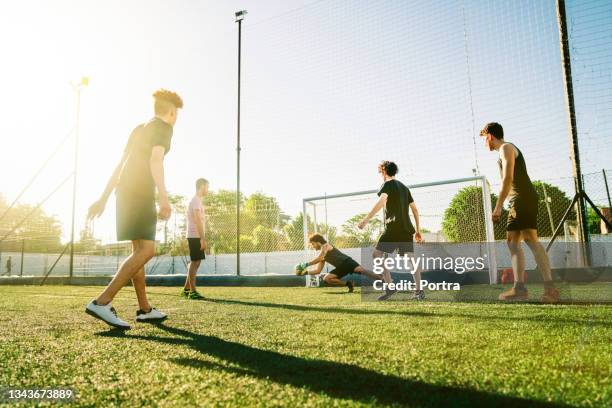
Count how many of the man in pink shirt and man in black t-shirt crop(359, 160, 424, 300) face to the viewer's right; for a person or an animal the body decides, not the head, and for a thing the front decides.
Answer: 1

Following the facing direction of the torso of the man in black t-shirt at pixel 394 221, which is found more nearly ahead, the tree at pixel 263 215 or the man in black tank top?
the tree

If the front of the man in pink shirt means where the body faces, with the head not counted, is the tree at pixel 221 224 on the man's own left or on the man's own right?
on the man's own left

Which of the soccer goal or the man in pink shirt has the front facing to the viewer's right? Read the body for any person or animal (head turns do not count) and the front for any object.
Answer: the man in pink shirt

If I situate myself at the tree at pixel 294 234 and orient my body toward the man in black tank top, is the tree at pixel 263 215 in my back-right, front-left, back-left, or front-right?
back-right

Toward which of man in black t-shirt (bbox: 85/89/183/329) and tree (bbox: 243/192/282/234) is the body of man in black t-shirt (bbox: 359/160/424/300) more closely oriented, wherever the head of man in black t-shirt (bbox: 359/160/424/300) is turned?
the tree

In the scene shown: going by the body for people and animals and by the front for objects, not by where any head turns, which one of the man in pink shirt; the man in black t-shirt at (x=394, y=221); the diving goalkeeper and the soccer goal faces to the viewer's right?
the man in pink shirt

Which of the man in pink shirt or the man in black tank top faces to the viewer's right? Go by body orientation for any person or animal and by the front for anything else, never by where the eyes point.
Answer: the man in pink shirt

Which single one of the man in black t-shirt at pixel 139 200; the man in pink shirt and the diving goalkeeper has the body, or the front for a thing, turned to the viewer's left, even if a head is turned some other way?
the diving goalkeeper

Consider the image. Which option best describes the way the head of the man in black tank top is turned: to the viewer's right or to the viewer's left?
to the viewer's left

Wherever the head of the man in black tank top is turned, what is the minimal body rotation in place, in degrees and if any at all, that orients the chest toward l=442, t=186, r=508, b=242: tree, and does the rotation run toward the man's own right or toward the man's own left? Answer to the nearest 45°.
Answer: approximately 90° to the man's own right

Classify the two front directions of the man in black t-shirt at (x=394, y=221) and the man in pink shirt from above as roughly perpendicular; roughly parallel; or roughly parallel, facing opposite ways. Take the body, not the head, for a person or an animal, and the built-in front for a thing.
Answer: roughly perpendicular
